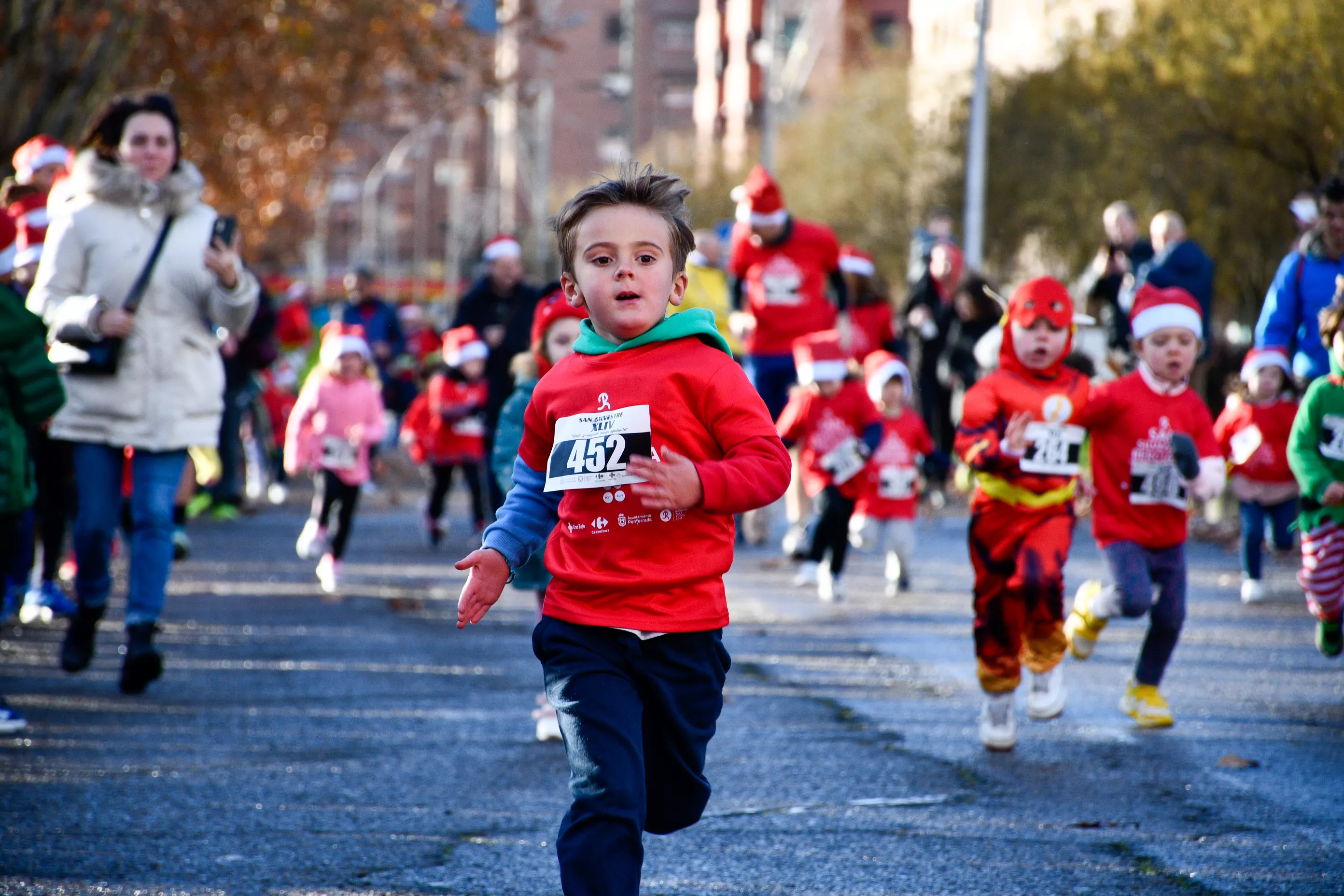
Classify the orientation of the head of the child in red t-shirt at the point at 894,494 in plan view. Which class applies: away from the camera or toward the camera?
toward the camera

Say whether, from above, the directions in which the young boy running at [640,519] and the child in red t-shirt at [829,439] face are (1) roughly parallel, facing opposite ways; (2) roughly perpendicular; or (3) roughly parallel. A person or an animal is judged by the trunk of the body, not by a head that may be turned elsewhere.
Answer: roughly parallel

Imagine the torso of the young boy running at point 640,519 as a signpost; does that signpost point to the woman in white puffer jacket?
no

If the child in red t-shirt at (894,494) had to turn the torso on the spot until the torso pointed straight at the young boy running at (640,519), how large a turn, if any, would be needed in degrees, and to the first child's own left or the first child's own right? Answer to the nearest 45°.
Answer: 0° — they already face them

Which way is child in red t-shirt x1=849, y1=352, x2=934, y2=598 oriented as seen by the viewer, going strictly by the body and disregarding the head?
toward the camera

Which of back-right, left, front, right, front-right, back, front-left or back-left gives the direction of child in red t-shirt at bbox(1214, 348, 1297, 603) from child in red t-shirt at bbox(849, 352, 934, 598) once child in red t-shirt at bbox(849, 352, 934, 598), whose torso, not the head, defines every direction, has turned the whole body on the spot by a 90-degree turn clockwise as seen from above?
back

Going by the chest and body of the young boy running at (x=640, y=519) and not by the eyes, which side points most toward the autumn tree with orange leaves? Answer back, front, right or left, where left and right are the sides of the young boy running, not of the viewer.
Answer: back

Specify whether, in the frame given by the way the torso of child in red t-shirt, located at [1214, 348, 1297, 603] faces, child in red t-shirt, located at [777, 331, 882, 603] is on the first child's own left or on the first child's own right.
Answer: on the first child's own right

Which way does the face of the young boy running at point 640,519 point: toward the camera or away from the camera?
toward the camera

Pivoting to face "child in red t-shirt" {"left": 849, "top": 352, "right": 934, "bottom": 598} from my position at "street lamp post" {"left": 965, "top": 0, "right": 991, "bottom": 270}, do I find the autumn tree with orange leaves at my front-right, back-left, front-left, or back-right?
front-right

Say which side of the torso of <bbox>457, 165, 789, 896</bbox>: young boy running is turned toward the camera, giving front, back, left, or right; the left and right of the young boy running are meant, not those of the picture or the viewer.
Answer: front

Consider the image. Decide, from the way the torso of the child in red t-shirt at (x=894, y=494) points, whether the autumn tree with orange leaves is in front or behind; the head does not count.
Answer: behind

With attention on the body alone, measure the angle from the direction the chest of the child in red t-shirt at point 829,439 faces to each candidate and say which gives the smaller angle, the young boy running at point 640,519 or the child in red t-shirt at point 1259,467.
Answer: the young boy running

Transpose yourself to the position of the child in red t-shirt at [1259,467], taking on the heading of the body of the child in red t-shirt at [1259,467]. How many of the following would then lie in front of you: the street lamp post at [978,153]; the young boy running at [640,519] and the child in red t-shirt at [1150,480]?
2

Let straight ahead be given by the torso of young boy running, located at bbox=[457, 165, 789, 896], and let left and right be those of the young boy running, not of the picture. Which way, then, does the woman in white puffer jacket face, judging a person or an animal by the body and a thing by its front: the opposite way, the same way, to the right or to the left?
the same way

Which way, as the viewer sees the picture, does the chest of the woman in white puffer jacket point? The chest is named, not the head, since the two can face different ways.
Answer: toward the camera

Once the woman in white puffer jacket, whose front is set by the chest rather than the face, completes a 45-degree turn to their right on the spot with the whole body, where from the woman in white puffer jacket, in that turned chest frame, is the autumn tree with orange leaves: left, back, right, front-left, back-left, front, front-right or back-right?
back-right
